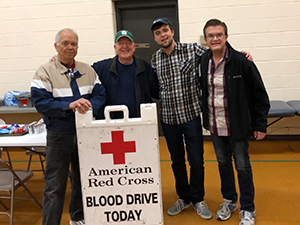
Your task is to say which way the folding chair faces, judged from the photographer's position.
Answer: facing away from the viewer and to the right of the viewer

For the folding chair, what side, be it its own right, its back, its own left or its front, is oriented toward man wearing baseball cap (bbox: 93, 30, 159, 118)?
right

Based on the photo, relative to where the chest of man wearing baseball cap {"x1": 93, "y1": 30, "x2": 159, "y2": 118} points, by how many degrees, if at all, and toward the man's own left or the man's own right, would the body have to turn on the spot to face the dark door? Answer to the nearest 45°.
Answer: approximately 180°

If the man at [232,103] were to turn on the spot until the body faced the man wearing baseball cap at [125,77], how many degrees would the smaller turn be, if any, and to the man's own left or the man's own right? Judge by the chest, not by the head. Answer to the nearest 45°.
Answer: approximately 45° to the man's own right
